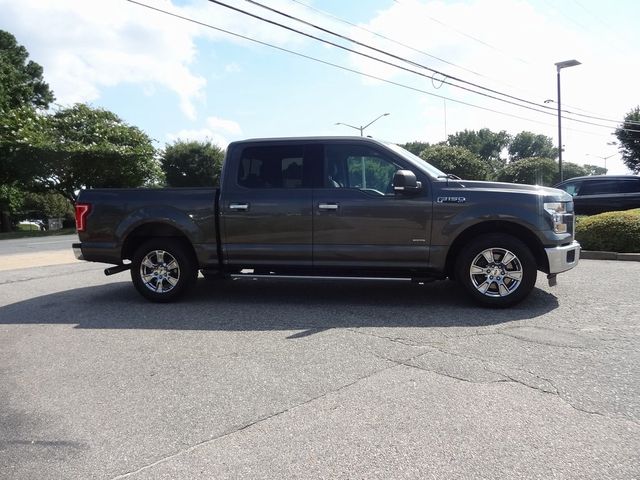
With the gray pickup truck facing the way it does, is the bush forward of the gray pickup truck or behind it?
forward

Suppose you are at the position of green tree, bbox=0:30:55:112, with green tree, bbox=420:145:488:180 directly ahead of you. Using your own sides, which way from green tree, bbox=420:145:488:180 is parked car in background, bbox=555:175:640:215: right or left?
right

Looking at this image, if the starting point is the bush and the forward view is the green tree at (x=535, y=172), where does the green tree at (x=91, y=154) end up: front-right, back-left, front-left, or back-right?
front-left

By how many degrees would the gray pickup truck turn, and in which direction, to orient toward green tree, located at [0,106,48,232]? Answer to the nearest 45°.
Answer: approximately 135° to its left

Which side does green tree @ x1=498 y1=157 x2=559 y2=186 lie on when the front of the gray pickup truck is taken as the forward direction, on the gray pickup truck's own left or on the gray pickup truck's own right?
on the gray pickup truck's own left

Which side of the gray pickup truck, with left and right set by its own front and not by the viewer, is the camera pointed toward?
right

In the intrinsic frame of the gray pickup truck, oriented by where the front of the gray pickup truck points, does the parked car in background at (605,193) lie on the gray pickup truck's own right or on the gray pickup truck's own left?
on the gray pickup truck's own left

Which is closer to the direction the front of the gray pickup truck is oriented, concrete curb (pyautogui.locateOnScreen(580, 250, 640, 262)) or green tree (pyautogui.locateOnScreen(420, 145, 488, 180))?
the concrete curb

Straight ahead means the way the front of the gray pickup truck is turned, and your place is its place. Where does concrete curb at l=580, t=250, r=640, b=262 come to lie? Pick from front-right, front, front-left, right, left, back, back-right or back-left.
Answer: front-left

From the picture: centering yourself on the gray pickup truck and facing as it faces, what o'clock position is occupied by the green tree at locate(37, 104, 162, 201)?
The green tree is roughly at 8 o'clock from the gray pickup truck.

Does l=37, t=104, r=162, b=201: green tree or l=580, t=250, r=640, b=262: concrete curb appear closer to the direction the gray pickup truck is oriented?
the concrete curb

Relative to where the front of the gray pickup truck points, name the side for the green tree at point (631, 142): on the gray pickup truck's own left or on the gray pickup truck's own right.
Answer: on the gray pickup truck's own left
